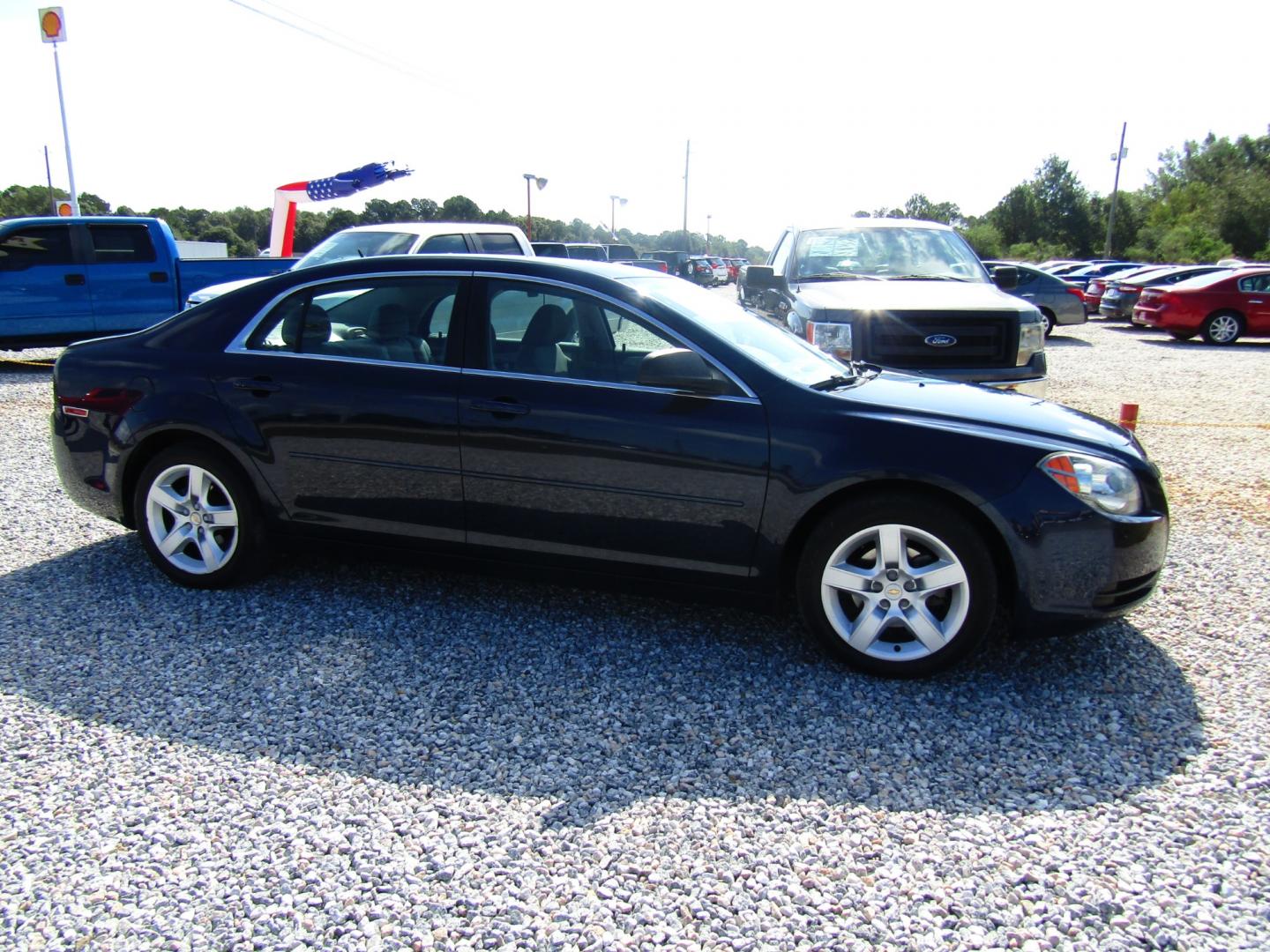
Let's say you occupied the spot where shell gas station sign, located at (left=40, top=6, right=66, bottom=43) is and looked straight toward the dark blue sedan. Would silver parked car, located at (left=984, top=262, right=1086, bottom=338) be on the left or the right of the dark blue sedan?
left

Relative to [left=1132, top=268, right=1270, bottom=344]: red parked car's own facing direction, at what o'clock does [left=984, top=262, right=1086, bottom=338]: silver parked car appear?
The silver parked car is roughly at 7 o'clock from the red parked car.

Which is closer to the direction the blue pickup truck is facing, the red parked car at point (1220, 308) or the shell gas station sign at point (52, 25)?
the shell gas station sign

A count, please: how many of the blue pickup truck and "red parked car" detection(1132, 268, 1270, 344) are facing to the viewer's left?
1

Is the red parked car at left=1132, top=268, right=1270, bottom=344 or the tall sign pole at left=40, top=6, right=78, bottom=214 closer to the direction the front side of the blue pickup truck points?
the tall sign pole

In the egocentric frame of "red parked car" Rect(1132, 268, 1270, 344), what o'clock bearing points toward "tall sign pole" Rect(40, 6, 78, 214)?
The tall sign pole is roughly at 7 o'clock from the red parked car.

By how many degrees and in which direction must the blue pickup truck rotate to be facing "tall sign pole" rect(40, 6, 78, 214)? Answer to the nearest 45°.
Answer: approximately 90° to its right

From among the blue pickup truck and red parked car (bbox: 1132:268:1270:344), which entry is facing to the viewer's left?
the blue pickup truck

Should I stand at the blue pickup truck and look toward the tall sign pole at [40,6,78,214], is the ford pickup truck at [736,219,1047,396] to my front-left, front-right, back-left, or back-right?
back-right

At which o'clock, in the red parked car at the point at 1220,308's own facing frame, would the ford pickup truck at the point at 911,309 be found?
The ford pickup truck is roughly at 5 o'clock from the red parked car.

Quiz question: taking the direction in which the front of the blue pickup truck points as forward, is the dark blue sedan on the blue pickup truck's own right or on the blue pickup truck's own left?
on the blue pickup truck's own left

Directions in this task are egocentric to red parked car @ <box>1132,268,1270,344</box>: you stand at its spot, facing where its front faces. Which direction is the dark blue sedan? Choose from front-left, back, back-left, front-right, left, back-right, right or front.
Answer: back-right

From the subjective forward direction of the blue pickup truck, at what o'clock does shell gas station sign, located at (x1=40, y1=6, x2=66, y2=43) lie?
The shell gas station sign is roughly at 3 o'clock from the blue pickup truck.

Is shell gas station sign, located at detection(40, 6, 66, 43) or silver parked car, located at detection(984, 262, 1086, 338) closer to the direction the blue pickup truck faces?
the shell gas station sign

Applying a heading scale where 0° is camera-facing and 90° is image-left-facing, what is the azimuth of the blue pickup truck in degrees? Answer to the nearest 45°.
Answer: approximately 90°

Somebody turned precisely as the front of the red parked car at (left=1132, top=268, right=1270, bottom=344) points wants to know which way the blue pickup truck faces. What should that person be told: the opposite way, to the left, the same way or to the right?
the opposite way

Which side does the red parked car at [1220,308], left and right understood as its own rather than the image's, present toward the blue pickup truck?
back

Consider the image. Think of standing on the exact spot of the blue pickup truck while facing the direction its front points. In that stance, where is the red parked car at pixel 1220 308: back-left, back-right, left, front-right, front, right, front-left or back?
back

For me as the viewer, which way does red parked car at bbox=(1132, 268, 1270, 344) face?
facing away from the viewer and to the right of the viewer
